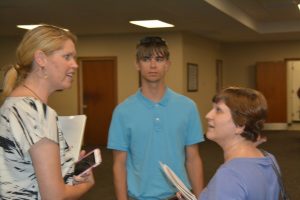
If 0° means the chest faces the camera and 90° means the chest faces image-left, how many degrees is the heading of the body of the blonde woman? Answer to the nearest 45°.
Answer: approximately 270°

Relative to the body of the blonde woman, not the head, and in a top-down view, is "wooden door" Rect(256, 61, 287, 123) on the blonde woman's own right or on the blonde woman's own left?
on the blonde woman's own left

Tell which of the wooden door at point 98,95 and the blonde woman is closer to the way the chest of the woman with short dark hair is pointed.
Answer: the blonde woman

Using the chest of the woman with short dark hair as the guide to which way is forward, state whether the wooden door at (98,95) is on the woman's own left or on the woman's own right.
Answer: on the woman's own right

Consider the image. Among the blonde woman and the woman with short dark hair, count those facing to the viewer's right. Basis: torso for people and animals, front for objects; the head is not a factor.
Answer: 1

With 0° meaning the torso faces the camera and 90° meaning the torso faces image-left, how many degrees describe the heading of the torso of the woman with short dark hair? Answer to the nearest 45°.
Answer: approximately 90°

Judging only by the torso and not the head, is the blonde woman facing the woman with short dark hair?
yes

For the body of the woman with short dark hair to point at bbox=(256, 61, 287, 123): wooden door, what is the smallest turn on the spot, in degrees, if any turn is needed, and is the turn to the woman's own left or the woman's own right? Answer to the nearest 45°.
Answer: approximately 90° to the woman's own right

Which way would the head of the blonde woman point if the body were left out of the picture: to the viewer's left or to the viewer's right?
to the viewer's right

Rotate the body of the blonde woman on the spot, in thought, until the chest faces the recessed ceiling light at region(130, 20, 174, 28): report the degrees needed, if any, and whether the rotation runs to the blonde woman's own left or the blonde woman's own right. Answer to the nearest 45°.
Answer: approximately 90° to the blonde woman's own left
